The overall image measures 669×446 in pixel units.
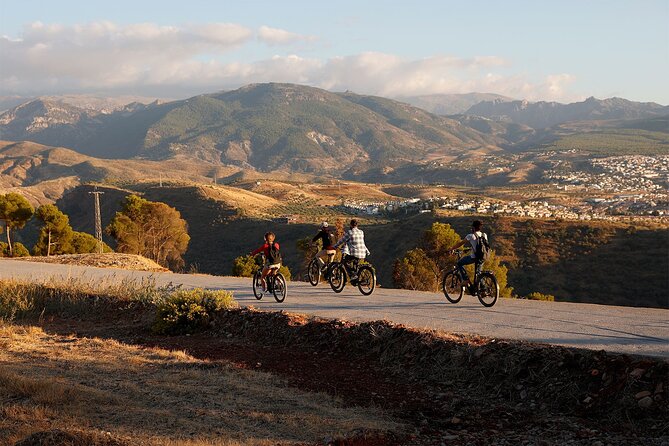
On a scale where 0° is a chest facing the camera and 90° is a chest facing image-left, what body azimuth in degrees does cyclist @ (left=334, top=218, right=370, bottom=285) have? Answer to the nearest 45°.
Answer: approximately 135°

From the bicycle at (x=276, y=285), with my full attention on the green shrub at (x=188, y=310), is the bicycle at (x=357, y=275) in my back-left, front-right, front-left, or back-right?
back-left

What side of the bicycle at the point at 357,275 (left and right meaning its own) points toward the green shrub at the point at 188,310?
left

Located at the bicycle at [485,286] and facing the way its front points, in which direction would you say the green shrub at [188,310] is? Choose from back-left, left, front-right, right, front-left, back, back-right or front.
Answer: front-left

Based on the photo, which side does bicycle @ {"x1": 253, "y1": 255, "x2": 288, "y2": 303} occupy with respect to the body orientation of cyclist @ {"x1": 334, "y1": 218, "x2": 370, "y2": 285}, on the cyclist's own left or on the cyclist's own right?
on the cyclist's own left

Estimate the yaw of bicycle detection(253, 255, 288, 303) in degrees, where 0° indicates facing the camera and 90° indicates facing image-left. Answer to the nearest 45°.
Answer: approximately 135°

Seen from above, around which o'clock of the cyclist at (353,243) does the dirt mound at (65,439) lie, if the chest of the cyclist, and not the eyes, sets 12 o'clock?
The dirt mound is roughly at 8 o'clock from the cyclist.

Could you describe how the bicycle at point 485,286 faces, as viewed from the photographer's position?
facing away from the viewer and to the left of the viewer

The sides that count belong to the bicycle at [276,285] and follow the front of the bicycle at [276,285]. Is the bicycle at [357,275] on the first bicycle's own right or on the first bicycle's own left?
on the first bicycle's own right

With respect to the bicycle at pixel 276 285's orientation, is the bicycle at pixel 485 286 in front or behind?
behind
